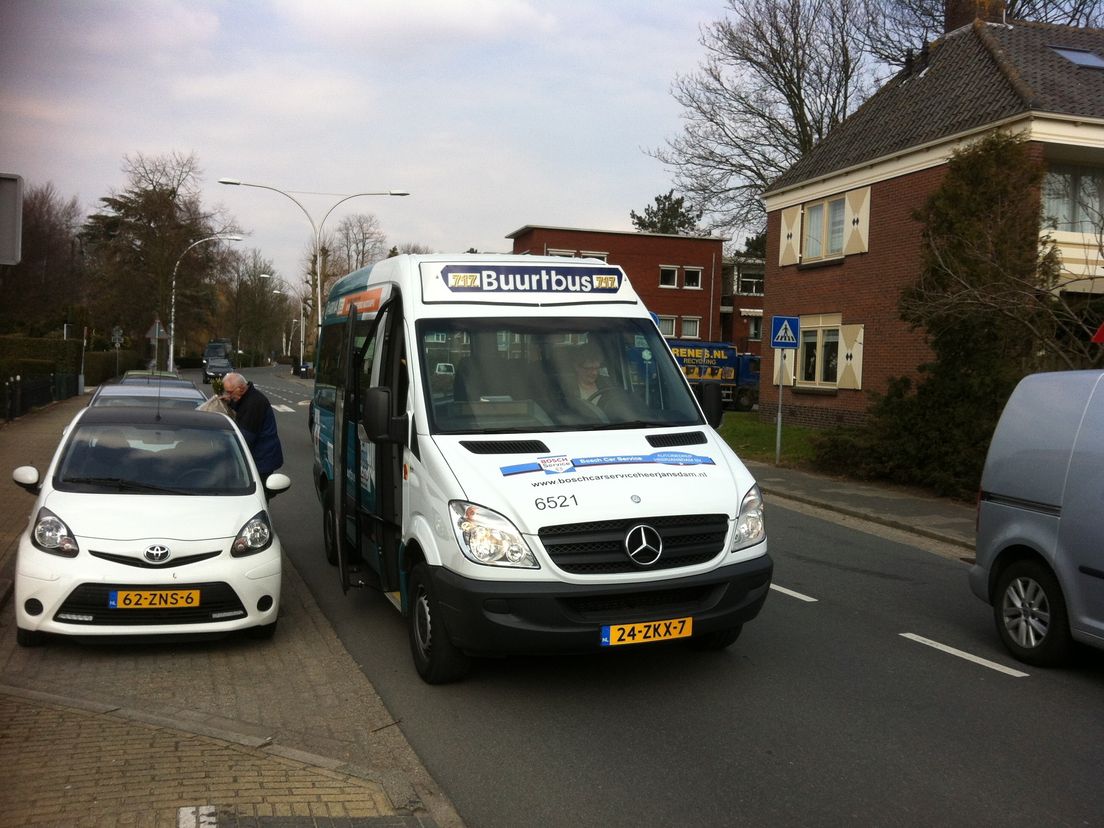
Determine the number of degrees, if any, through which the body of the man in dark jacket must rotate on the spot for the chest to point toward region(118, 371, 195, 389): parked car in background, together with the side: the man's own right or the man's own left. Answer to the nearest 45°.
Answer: approximately 90° to the man's own right

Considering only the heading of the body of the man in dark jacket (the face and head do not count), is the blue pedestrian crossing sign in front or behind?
behind

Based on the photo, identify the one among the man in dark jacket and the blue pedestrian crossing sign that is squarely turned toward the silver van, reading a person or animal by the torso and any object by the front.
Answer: the blue pedestrian crossing sign

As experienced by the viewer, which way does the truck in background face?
facing to the right of the viewer

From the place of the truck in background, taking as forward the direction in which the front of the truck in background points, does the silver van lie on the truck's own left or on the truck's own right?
on the truck's own right

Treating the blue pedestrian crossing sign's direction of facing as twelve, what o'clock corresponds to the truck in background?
The truck in background is roughly at 6 o'clock from the blue pedestrian crossing sign.

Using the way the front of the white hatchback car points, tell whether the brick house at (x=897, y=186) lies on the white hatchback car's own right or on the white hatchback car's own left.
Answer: on the white hatchback car's own left

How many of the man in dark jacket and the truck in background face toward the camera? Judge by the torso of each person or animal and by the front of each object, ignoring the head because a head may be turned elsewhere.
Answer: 0

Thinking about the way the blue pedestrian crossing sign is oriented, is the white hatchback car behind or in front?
in front
